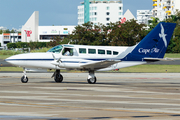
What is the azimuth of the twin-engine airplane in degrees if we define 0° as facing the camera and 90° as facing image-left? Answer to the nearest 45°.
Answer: approximately 90°
